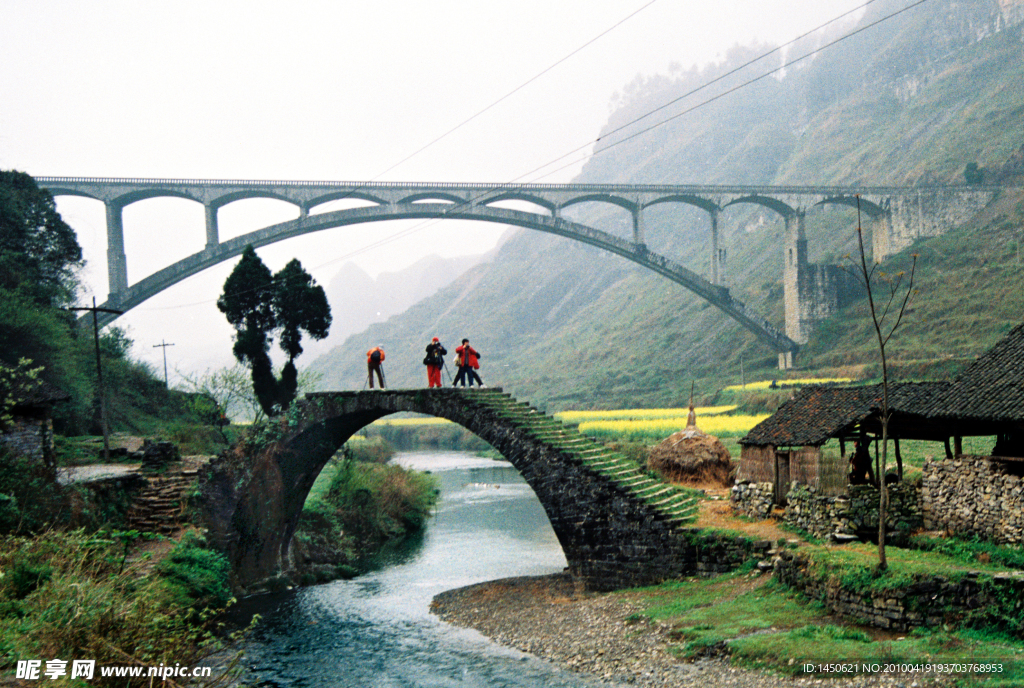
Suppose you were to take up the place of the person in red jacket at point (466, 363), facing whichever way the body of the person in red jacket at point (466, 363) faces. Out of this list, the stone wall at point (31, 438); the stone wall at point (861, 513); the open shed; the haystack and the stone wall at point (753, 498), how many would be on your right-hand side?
1

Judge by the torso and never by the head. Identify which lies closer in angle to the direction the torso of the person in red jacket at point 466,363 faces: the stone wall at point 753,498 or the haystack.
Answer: the stone wall

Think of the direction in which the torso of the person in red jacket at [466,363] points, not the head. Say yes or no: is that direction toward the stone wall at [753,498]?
no

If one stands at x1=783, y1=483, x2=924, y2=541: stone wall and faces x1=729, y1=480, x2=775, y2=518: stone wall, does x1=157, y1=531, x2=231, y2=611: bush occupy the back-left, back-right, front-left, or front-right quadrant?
front-left

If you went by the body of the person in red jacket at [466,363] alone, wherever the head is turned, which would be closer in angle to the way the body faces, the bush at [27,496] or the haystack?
the bush
